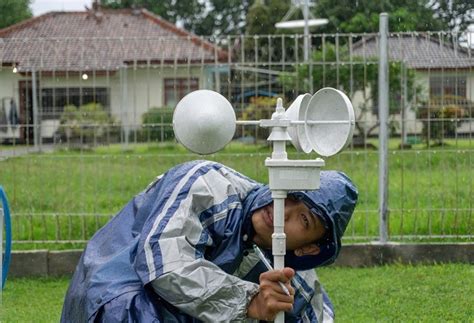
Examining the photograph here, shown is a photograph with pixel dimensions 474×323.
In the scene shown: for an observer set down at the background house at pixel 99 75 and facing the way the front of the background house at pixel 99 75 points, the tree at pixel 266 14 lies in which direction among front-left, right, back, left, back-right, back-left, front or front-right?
back

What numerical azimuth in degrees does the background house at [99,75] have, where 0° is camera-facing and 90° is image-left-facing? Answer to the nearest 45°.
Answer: approximately 0°

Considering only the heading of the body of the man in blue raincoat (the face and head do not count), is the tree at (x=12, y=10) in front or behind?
behind

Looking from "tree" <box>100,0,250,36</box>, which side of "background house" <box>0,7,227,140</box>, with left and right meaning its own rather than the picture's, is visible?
back

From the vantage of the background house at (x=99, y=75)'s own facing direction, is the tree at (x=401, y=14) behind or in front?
behind

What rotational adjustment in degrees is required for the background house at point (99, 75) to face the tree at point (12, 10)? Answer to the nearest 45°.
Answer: approximately 180°

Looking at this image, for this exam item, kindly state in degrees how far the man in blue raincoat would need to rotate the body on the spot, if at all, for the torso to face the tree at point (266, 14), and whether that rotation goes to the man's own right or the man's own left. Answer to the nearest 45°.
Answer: approximately 135° to the man's own left
